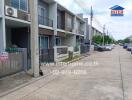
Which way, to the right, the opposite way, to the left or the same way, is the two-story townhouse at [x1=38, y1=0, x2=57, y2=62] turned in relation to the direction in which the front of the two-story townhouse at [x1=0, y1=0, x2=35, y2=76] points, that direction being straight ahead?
the same way

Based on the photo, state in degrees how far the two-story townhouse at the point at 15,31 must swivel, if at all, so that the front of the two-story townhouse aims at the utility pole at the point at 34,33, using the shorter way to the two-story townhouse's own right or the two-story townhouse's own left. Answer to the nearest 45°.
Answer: approximately 45° to the two-story townhouse's own right

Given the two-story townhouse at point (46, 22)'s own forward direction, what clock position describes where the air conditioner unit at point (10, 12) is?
The air conditioner unit is roughly at 2 o'clock from the two-story townhouse.

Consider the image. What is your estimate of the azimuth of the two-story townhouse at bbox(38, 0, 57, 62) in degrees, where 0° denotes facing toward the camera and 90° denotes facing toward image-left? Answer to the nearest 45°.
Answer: approximately 315°

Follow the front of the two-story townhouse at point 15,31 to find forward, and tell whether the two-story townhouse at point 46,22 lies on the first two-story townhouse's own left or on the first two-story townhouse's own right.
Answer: on the first two-story townhouse's own left

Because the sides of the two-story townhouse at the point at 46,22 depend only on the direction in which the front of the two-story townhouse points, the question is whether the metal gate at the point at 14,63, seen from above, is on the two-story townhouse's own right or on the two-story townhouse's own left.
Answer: on the two-story townhouse's own right

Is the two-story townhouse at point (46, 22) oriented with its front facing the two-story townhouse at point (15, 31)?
no

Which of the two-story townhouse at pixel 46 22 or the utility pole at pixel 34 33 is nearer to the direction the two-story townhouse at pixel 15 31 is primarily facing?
the utility pole

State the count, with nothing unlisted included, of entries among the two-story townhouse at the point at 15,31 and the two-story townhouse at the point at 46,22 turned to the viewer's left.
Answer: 0

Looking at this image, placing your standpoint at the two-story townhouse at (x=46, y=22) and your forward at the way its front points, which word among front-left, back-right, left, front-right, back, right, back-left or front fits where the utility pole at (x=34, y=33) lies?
front-right

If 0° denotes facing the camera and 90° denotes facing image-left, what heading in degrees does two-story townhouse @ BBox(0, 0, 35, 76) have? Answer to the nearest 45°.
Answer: approximately 315°

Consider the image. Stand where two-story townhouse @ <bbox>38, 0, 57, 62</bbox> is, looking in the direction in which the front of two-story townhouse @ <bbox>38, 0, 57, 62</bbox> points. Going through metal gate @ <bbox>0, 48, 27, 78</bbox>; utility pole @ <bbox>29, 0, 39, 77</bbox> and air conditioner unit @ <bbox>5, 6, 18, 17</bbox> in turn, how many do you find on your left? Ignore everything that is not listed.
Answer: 0
